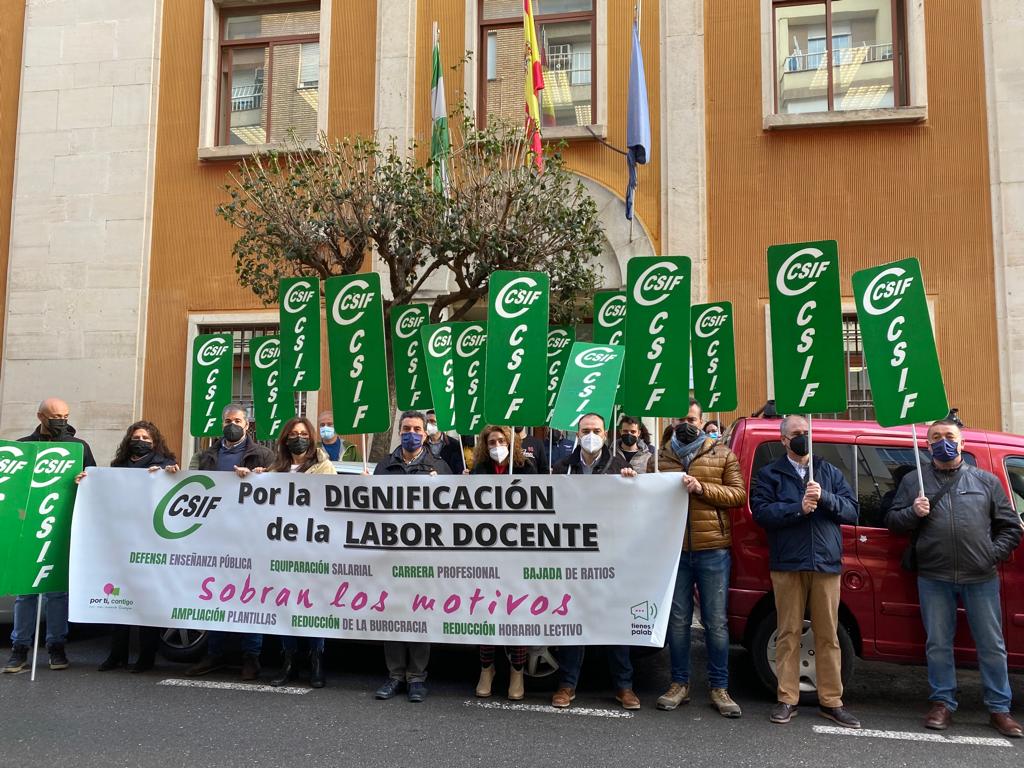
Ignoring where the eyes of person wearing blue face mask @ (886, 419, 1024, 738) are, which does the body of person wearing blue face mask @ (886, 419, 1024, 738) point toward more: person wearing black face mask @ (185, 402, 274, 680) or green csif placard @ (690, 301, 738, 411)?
the person wearing black face mask

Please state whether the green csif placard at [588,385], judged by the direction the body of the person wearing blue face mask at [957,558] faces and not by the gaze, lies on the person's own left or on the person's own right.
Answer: on the person's own right

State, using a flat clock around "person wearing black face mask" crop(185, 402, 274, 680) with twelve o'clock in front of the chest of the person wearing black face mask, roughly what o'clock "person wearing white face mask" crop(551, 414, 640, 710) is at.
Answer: The person wearing white face mask is roughly at 10 o'clock from the person wearing black face mask.

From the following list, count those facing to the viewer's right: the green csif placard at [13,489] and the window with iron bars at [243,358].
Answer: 0

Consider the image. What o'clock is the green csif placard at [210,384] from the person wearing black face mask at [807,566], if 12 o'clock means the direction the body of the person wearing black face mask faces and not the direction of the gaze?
The green csif placard is roughly at 3 o'clock from the person wearing black face mask.

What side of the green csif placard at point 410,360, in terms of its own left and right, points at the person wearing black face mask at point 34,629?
right

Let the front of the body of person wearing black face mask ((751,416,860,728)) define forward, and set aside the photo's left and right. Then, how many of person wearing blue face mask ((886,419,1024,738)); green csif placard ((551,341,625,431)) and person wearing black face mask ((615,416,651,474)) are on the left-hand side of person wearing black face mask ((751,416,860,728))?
1

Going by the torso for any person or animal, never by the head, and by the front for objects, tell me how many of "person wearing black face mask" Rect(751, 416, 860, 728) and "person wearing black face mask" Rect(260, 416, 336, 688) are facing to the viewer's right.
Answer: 0
